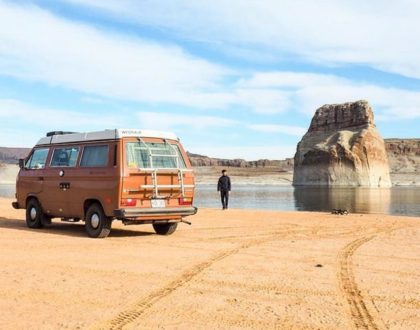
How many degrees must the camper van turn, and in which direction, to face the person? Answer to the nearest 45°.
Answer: approximately 90° to its right

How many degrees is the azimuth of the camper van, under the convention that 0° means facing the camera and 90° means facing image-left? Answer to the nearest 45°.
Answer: approximately 135°

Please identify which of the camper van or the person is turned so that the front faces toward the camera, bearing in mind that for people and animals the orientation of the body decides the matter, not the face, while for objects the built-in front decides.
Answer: the person

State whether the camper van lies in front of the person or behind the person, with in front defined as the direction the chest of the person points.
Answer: in front

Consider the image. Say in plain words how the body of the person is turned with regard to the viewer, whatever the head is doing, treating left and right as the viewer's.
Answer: facing the viewer

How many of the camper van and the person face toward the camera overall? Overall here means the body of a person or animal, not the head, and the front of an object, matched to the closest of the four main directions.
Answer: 1
